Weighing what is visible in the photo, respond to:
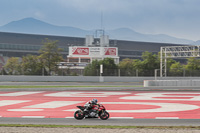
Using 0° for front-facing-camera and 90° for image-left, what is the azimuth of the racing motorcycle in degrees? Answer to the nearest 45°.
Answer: approximately 270°

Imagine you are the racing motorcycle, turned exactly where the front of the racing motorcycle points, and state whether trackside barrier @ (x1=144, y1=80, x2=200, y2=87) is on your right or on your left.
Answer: on your left
